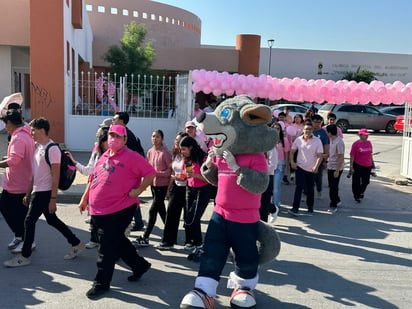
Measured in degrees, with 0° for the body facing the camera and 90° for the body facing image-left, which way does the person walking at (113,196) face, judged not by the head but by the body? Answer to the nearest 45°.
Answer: approximately 45°

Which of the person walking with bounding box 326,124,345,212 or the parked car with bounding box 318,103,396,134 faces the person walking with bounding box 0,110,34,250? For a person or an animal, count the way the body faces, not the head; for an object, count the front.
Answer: the person walking with bounding box 326,124,345,212

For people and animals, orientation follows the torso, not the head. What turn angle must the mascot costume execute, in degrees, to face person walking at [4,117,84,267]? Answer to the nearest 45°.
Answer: approximately 45° to its right

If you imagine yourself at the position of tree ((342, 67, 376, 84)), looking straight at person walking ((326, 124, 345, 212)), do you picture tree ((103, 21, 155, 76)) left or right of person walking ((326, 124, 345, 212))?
right

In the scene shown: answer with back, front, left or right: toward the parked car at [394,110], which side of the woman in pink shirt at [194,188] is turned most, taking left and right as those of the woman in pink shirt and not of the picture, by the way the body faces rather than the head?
back
